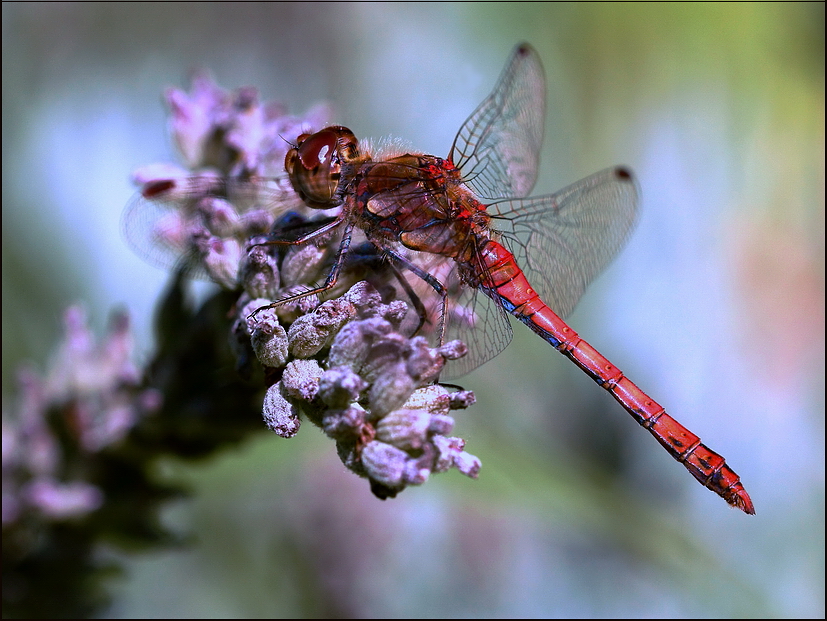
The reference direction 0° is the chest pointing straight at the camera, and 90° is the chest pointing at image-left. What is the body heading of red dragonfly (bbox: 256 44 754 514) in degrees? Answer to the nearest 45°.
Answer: approximately 90°

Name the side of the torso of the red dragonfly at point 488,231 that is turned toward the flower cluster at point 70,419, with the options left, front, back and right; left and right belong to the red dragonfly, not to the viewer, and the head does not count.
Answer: front
